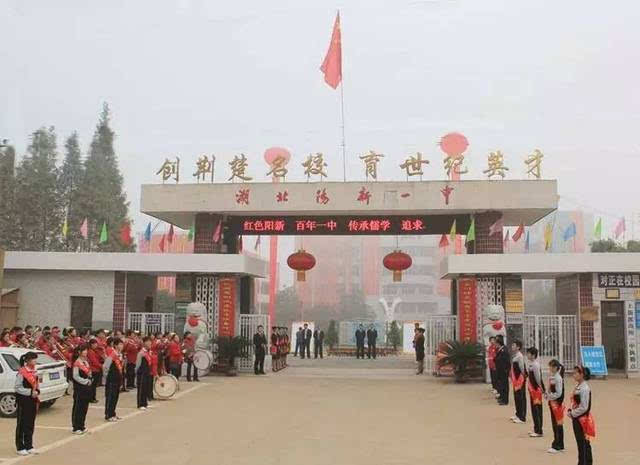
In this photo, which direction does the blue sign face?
toward the camera

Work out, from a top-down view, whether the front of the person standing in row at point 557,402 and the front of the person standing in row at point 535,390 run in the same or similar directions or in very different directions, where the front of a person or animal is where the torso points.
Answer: same or similar directions

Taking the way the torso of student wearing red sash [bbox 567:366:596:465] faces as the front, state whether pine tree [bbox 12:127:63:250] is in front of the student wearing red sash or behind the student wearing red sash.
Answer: in front

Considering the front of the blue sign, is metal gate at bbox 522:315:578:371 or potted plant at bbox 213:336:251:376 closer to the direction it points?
the potted plant

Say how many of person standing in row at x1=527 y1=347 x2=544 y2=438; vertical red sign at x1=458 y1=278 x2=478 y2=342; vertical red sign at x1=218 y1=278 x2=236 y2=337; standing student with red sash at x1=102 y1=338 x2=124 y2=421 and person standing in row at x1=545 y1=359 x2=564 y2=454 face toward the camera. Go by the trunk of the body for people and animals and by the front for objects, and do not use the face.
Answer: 2

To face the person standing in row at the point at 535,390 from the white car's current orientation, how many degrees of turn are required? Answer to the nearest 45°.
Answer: approximately 180°

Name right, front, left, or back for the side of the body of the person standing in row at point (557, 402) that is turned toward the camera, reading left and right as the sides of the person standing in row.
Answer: left

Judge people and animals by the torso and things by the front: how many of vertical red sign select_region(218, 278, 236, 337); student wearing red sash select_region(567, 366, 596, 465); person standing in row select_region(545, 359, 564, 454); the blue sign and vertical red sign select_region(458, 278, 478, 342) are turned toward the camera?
3

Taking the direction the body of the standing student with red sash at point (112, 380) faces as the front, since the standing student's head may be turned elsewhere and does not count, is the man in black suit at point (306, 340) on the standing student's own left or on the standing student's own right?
on the standing student's own left

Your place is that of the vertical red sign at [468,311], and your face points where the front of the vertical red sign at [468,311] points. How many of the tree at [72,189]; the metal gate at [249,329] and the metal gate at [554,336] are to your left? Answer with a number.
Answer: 1

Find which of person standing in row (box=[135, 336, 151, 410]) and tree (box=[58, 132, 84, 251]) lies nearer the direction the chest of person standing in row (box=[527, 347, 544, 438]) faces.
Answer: the person standing in row

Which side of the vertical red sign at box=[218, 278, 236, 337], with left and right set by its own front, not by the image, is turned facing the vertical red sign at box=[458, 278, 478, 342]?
left

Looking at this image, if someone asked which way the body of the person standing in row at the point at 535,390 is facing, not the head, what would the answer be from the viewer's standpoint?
to the viewer's left

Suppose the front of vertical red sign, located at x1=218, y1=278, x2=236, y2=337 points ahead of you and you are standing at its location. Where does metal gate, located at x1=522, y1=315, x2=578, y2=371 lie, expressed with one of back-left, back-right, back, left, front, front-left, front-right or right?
left

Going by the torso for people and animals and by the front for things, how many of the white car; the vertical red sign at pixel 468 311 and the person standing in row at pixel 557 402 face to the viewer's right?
0

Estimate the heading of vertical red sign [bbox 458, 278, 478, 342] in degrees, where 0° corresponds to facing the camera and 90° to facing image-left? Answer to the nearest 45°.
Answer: approximately 0°

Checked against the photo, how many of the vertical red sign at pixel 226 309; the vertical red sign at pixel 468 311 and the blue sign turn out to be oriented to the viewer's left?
0

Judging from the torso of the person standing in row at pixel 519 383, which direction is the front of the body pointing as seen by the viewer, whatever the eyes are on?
to the viewer's left

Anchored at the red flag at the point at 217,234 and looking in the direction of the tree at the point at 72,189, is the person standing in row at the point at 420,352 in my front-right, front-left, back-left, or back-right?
back-right
